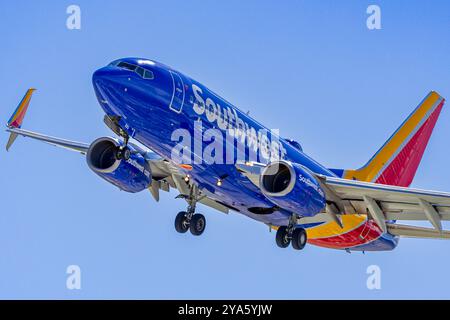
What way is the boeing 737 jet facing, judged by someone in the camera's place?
facing the viewer and to the left of the viewer
